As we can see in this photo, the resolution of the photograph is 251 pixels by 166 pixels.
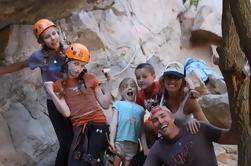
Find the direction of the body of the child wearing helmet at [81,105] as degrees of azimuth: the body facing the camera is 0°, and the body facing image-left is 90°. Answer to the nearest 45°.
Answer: approximately 0°
